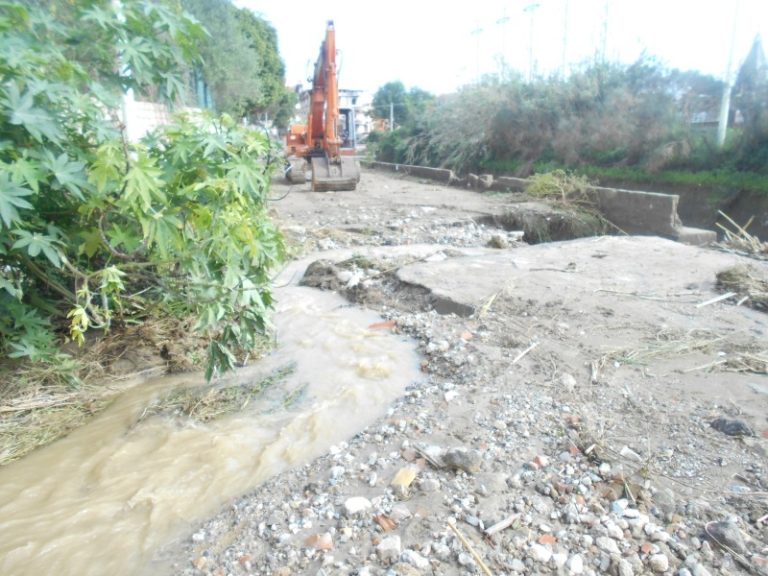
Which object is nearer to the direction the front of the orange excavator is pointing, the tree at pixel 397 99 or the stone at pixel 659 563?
the stone

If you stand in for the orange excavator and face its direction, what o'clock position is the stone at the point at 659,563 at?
The stone is roughly at 12 o'clock from the orange excavator.

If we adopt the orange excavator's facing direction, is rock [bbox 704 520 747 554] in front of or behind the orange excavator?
in front

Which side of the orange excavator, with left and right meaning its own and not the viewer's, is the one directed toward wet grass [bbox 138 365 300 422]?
front

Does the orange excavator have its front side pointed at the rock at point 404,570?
yes

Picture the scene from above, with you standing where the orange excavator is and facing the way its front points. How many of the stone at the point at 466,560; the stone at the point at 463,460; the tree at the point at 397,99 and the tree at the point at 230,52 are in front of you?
2

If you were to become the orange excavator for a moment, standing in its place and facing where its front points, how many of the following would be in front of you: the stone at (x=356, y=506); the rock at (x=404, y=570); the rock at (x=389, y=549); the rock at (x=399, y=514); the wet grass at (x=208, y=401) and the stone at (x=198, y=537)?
6

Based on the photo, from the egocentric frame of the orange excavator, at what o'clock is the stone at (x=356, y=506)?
The stone is roughly at 12 o'clock from the orange excavator.

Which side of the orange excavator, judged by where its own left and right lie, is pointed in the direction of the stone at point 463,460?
front

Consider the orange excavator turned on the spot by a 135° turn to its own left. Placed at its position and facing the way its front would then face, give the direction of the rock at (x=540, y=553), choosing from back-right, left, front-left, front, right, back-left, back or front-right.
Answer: back-right

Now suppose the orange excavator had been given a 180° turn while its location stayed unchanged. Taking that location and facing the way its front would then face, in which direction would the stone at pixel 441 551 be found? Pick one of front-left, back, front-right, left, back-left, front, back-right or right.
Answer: back

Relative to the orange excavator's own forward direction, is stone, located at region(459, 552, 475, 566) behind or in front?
in front

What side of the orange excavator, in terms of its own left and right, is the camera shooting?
front

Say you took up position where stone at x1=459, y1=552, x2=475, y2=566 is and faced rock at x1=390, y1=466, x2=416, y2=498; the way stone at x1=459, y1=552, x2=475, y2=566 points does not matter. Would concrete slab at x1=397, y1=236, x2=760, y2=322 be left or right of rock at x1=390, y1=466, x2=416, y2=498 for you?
right

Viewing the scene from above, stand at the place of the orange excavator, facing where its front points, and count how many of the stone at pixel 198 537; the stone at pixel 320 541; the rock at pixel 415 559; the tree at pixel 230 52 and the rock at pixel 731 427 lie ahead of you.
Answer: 4

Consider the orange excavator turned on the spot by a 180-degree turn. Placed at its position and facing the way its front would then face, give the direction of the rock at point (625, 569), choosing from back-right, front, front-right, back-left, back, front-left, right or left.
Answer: back

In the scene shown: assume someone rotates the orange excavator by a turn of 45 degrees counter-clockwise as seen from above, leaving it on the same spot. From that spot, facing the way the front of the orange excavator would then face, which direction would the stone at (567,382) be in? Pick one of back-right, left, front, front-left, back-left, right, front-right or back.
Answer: front-right

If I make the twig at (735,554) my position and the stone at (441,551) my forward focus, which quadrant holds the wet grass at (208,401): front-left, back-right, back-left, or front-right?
front-right

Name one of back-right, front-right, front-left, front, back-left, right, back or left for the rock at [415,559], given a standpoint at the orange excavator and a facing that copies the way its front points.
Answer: front

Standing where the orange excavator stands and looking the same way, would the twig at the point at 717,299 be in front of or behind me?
in front

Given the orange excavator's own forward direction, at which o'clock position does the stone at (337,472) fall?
The stone is roughly at 12 o'clock from the orange excavator.

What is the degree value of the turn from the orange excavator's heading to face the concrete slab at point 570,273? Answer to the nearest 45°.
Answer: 0° — it already faces it
